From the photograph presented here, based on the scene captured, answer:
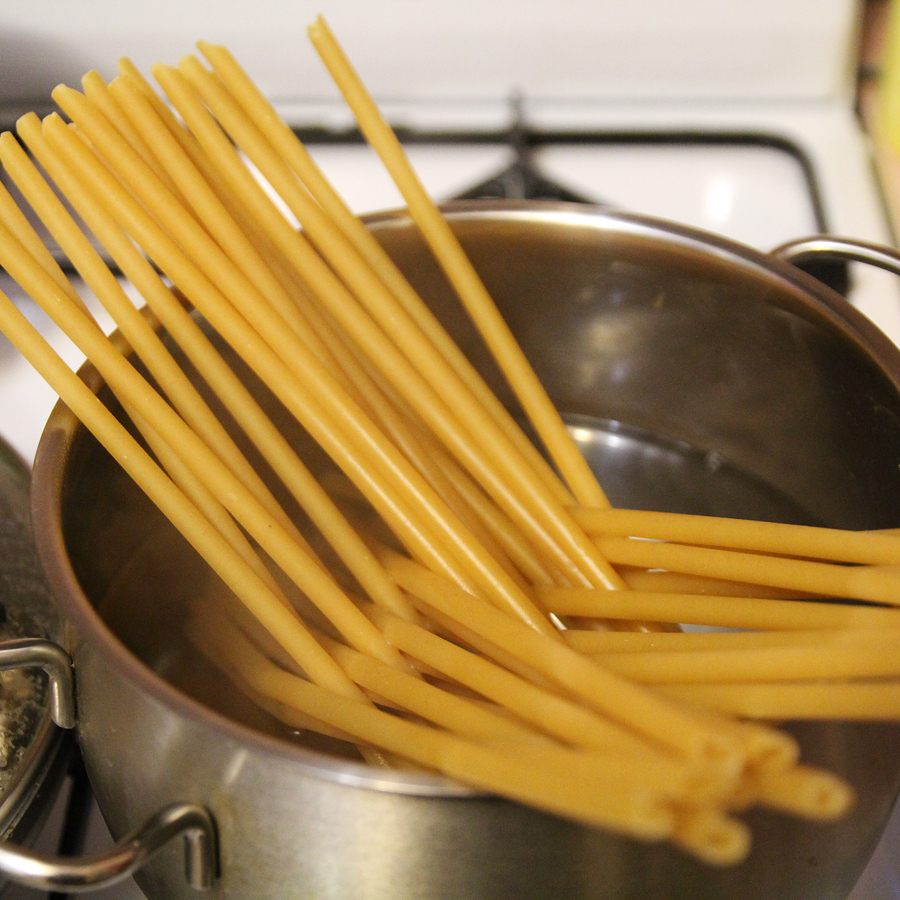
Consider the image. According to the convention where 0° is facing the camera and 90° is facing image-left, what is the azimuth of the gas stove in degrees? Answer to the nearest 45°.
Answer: approximately 0°
